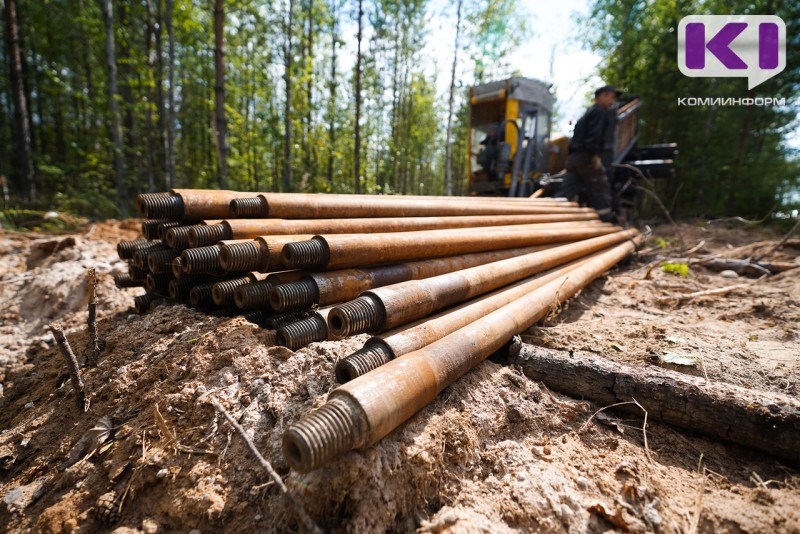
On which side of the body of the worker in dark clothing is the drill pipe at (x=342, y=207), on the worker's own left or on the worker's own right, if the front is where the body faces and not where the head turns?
on the worker's own right

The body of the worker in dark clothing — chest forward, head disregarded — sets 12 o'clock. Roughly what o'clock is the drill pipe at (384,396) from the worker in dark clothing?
The drill pipe is roughly at 3 o'clock from the worker in dark clothing.

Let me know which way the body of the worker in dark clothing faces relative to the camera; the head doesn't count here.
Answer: to the viewer's right

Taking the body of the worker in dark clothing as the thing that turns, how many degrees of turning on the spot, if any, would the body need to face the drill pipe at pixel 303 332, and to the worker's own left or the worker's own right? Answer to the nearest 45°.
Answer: approximately 90° to the worker's own right

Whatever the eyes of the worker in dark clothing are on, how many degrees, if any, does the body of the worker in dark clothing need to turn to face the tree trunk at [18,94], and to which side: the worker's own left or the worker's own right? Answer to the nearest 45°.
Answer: approximately 180°
